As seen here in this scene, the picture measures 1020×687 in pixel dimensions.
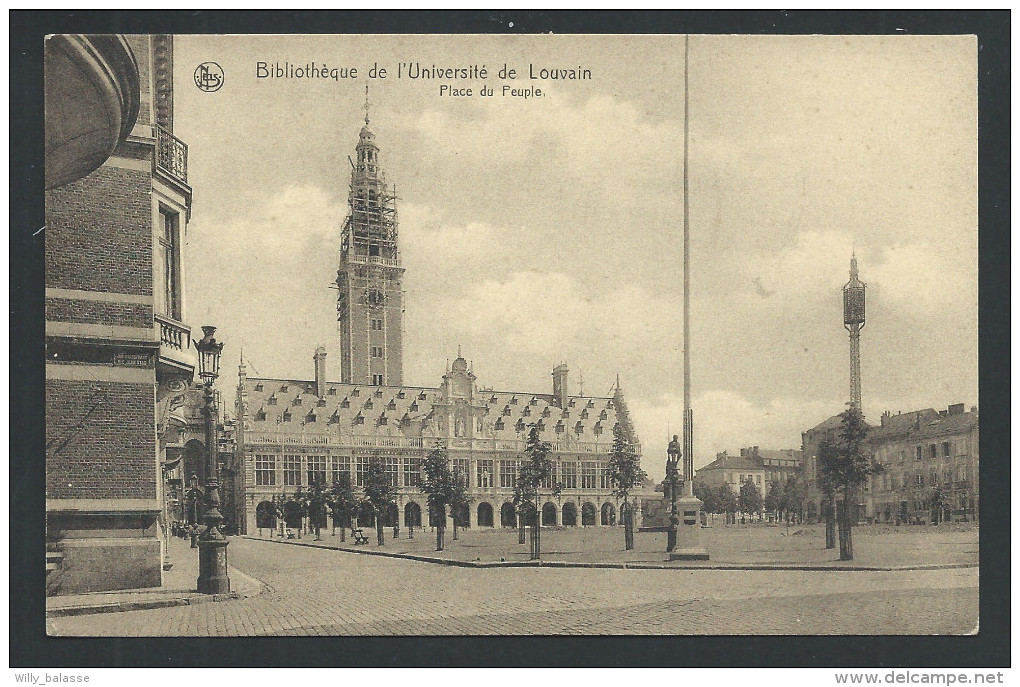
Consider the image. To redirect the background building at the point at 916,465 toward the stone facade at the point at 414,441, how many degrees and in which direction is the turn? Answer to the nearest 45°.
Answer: approximately 45° to its right

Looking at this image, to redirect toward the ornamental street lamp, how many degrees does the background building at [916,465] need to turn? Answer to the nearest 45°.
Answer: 0° — it already faces it

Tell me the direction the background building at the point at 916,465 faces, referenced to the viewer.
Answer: facing the viewer and to the left of the viewer
